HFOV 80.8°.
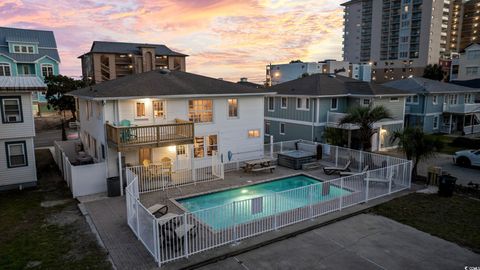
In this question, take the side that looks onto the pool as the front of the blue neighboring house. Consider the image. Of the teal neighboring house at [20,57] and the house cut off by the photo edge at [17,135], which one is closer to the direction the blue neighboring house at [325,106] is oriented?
the house cut off by the photo edge

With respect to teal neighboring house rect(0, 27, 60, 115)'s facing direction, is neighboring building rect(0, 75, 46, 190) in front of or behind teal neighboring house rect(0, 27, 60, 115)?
in front

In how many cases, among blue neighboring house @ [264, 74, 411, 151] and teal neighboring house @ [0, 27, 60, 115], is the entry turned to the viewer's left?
0

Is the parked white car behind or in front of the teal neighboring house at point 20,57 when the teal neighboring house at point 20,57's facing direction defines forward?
in front

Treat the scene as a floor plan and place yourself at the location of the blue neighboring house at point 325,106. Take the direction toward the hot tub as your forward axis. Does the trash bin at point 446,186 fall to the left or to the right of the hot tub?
left

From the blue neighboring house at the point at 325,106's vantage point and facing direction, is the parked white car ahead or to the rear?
ahead

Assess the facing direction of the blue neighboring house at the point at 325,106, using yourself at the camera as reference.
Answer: facing the viewer and to the right of the viewer

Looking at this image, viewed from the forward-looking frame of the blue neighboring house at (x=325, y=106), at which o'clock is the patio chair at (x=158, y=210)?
The patio chair is roughly at 2 o'clock from the blue neighboring house.

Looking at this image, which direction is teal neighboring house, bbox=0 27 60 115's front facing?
toward the camera

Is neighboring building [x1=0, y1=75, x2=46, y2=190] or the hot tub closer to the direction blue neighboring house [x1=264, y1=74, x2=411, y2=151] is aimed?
the hot tub

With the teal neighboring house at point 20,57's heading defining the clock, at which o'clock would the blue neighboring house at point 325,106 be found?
The blue neighboring house is roughly at 11 o'clock from the teal neighboring house.
